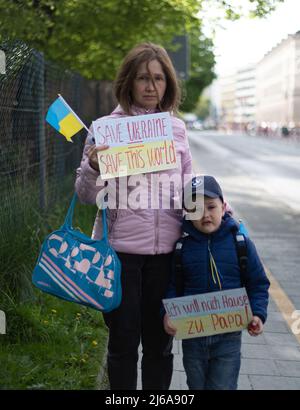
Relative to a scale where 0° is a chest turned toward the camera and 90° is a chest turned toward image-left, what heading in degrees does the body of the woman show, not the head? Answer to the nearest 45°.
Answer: approximately 0°

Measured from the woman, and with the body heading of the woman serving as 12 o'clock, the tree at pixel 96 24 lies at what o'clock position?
The tree is roughly at 6 o'clock from the woman.

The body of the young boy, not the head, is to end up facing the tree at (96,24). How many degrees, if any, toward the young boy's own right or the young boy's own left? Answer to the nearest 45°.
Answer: approximately 180°

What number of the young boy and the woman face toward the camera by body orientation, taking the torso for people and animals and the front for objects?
2

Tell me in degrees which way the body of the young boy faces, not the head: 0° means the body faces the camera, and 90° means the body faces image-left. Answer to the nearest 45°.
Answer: approximately 0°
